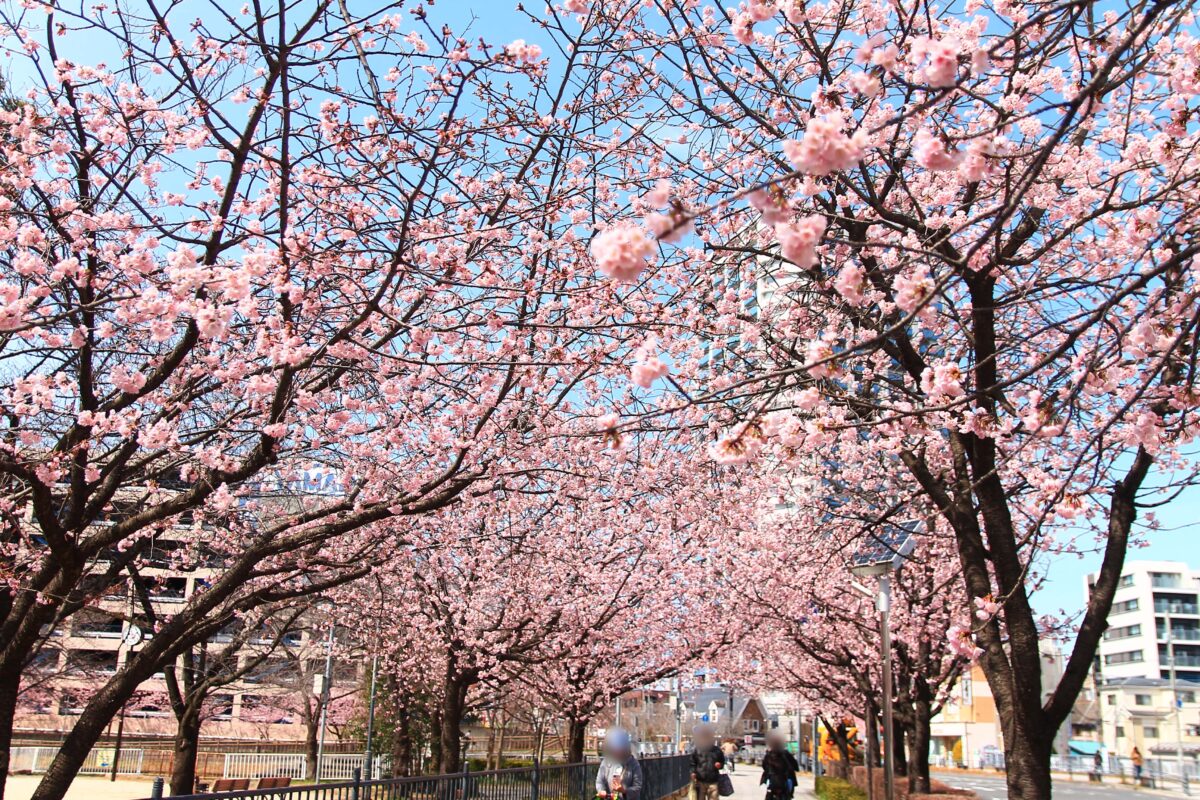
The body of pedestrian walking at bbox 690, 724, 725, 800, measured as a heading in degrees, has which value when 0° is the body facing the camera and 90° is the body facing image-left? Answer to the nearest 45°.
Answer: approximately 0°

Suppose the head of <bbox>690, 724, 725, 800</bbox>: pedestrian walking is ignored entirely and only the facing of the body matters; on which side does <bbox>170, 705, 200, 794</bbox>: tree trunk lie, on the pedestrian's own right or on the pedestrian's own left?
on the pedestrian's own right

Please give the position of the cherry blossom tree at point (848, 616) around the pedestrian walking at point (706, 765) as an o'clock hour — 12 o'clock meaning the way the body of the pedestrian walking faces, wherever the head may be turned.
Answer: The cherry blossom tree is roughly at 7 o'clock from the pedestrian walking.
